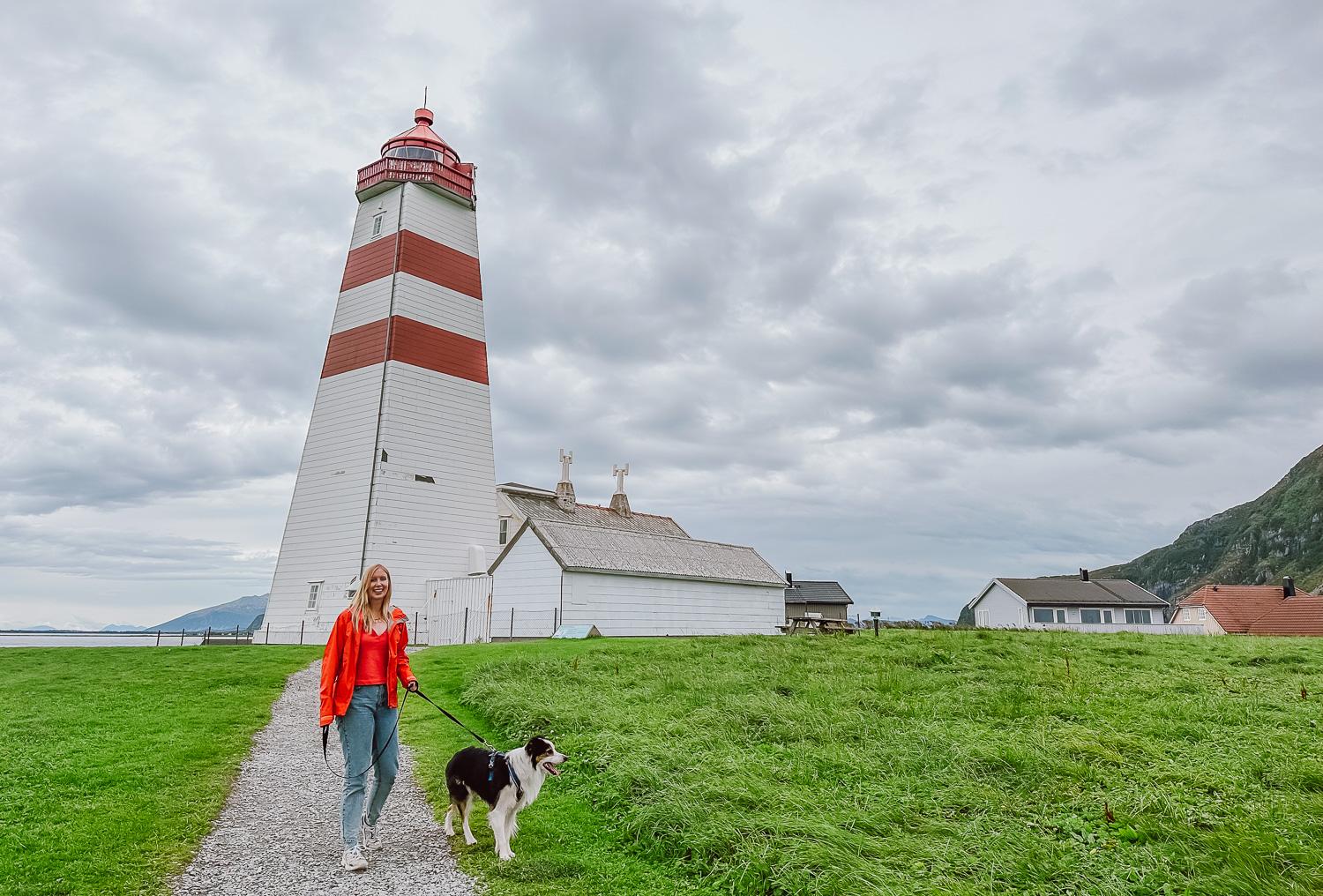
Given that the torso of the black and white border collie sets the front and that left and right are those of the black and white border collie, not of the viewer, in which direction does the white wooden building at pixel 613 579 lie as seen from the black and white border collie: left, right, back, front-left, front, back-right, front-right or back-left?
back-left

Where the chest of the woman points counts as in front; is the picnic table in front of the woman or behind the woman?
behind

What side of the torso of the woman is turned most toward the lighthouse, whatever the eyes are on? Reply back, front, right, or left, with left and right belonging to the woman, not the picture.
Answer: back

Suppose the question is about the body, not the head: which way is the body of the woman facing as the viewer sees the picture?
toward the camera

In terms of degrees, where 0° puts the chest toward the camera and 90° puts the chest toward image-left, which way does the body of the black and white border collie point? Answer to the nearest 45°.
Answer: approximately 315°

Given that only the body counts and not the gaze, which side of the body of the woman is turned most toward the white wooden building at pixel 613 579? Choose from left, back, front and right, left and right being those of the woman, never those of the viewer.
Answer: back

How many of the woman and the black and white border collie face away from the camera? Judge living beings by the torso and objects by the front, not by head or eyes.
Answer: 0

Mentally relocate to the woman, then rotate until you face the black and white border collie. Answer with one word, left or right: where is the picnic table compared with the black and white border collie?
left

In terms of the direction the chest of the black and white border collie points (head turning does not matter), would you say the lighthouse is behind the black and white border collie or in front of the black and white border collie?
behind
